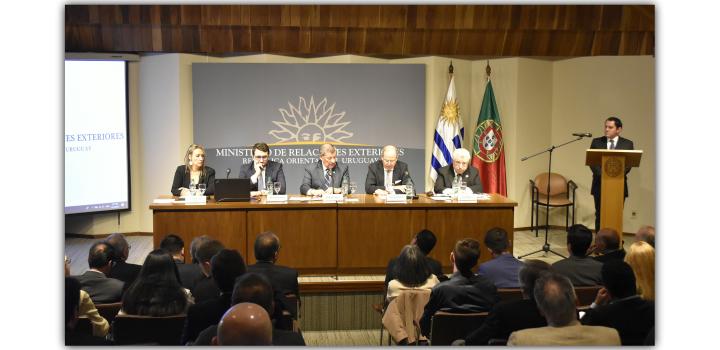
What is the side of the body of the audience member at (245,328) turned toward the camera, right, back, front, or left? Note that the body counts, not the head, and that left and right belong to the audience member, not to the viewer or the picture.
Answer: back

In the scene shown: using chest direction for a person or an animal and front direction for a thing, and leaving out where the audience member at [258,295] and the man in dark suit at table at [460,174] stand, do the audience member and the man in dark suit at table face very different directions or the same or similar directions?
very different directions

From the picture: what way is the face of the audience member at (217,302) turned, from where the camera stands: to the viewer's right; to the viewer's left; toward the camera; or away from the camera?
away from the camera

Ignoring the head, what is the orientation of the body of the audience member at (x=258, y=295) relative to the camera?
away from the camera

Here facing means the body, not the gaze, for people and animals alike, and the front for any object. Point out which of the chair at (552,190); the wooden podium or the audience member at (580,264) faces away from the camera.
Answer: the audience member

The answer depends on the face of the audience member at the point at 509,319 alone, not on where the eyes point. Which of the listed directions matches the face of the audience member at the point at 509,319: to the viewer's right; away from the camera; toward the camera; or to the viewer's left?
away from the camera

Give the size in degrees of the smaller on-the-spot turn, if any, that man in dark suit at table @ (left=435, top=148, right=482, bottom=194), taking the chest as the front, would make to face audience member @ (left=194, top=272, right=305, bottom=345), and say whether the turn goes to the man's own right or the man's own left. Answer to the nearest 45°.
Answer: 0° — they already face them

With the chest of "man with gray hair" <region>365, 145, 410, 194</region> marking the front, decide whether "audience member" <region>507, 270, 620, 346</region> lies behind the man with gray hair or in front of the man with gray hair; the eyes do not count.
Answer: in front

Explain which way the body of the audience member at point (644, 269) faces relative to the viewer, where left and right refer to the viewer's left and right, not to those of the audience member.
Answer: facing away from the viewer

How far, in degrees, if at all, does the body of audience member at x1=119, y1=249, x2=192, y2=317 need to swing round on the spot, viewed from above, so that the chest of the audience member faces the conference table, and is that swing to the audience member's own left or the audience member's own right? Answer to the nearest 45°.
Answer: approximately 45° to the audience member's own right

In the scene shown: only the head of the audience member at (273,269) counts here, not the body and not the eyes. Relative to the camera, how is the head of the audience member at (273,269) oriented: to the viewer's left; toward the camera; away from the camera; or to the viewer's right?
away from the camera

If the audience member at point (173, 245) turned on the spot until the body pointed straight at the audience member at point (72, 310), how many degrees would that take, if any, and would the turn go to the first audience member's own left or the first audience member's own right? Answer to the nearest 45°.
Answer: approximately 180°

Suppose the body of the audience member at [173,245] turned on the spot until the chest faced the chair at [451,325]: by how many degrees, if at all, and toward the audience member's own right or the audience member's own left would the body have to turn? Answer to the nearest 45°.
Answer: approximately 90° to the audience member's own right

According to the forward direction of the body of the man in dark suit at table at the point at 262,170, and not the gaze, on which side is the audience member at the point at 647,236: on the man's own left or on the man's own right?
on the man's own left

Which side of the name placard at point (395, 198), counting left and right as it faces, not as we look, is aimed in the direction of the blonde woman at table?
right

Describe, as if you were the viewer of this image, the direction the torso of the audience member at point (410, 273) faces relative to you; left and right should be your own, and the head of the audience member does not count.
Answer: facing away from the viewer

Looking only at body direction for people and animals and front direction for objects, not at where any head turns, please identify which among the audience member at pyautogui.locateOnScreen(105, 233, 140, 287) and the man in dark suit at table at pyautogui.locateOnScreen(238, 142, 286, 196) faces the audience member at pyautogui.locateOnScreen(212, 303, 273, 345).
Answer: the man in dark suit at table
